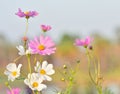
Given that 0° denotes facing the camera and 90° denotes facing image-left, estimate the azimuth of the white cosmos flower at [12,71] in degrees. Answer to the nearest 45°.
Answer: approximately 0°
